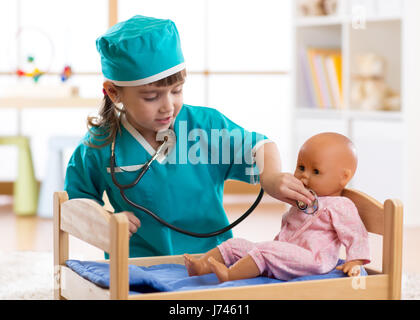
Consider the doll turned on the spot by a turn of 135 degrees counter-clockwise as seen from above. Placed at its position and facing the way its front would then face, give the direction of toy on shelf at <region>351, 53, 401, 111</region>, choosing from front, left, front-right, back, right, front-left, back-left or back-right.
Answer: left

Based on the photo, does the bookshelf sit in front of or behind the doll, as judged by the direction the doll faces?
behind

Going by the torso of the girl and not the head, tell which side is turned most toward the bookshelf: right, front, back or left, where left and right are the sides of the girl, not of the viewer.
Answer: left

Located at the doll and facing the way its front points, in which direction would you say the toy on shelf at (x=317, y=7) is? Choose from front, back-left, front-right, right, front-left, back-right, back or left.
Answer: back-right

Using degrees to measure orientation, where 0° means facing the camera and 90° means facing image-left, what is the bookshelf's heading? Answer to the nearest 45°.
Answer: approximately 0°

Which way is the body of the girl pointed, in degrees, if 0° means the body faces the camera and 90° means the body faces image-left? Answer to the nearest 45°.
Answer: approximately 315°

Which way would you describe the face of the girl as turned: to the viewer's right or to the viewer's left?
to the viewer's right

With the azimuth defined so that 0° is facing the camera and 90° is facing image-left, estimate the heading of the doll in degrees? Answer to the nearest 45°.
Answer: approximately 45°
